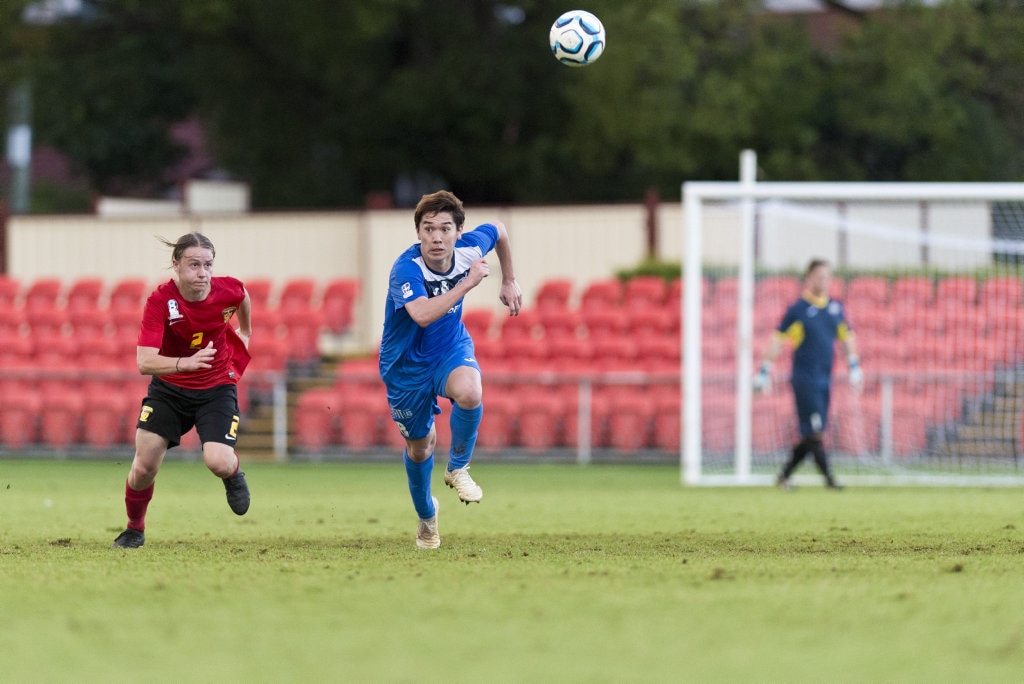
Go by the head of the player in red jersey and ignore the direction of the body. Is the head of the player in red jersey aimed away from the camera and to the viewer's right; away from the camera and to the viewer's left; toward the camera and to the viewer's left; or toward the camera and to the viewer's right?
toward the camera and to the viewer's right

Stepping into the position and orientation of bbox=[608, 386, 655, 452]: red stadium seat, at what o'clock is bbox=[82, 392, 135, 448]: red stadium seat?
bbox=[82, 392, 135, 448]: red stadium seat is roughly at 3 o'clock from bbox=[608, 386, 655, 452]: red stadium seat.

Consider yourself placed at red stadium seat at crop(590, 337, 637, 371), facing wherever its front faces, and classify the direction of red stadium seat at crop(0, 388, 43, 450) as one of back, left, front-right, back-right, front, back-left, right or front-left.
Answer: right

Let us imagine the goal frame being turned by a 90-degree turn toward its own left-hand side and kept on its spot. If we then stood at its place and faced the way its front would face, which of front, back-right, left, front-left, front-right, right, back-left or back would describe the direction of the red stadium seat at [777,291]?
left

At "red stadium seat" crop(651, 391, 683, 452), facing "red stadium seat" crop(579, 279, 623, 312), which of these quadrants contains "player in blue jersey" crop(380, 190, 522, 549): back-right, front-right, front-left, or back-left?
back-left

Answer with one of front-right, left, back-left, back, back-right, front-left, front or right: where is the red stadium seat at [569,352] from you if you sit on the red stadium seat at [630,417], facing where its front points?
back-right

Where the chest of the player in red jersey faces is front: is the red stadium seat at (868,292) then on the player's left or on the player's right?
on the player's left
